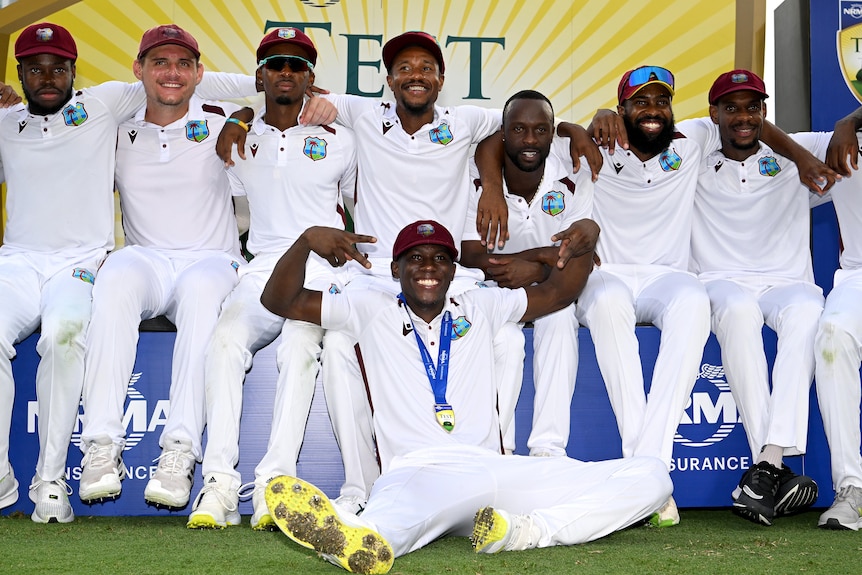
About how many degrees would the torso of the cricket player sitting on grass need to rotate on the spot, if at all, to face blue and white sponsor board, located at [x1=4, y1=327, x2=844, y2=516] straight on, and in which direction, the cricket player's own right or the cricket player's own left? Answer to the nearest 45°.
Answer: approximately 135° to the cricket player's own right

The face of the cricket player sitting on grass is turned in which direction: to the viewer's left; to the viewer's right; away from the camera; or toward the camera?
toward the camera

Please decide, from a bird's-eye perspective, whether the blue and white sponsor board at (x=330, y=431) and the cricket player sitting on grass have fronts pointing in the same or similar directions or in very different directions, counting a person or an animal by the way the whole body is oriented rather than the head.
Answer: same or similar directions

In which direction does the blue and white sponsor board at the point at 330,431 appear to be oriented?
toward the camera

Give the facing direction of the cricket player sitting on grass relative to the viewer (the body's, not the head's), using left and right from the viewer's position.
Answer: facing the viewer

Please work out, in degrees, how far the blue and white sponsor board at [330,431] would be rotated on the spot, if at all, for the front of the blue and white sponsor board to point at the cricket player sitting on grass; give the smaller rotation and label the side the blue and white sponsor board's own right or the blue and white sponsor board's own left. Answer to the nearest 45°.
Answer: approximately 45° to the blue and white sponsor board's own left

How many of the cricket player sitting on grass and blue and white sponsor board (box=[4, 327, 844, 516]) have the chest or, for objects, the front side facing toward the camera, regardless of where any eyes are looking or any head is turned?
2
